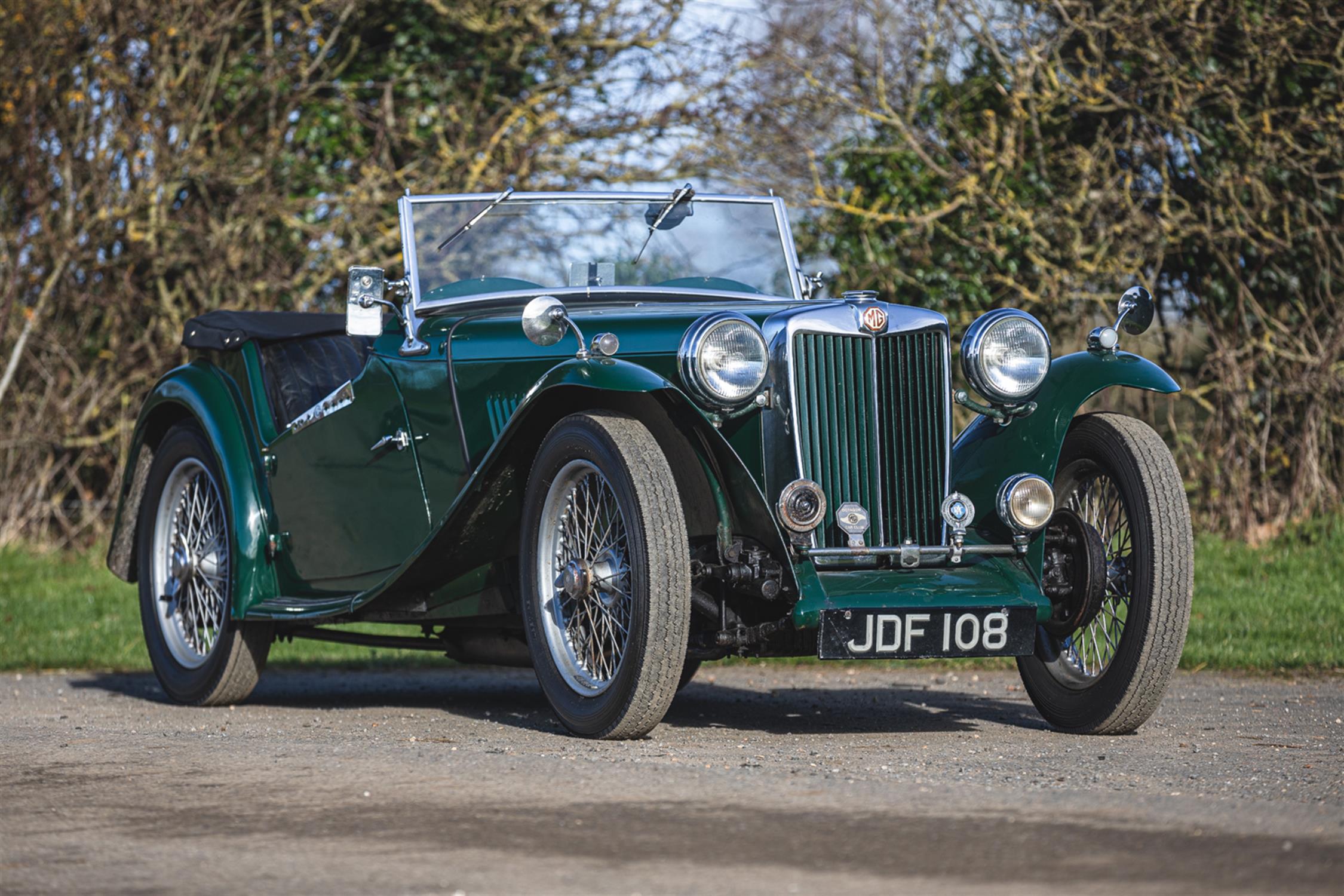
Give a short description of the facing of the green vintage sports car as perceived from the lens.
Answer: facing the viewer and to the right of the viewer
